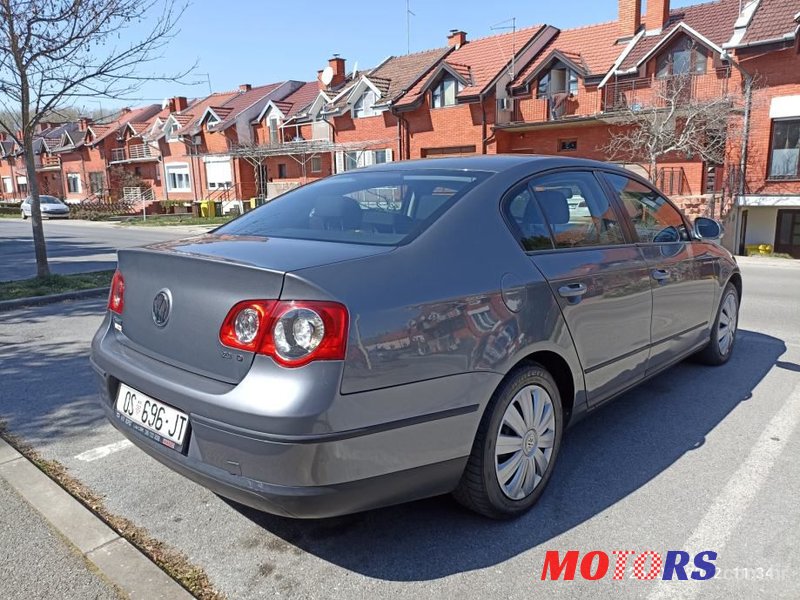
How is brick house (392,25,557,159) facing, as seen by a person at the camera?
facing the viewer and to the left of the viewer

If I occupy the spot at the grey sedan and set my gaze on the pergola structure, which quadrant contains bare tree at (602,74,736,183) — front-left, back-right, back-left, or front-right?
front-right

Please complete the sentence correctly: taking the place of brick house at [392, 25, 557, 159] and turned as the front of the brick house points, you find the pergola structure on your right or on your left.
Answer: on your right

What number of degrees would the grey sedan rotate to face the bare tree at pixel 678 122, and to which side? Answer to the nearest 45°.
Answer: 0° — it already faces it

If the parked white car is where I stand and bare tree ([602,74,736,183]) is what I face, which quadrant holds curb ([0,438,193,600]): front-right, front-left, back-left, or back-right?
front-right

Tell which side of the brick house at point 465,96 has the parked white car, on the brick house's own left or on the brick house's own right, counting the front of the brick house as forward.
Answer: on the brick house's own right

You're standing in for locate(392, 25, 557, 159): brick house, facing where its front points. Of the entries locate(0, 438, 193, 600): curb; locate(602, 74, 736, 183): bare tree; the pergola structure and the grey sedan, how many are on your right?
1

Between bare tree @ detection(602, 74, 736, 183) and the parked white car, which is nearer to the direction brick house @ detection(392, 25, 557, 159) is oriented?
the parked white car

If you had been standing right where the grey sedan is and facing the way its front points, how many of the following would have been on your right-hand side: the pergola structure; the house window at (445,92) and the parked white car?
0

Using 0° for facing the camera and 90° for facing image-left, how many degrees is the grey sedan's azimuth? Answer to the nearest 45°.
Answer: approximately 225°

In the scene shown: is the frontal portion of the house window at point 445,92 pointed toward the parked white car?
no

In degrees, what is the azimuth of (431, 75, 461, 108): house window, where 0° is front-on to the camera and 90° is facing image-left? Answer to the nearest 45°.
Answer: approximately 45°

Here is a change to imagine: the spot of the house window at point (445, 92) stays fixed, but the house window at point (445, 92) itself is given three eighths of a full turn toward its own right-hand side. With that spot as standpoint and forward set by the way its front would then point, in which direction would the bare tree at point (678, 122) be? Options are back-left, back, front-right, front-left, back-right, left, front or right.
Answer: back-right

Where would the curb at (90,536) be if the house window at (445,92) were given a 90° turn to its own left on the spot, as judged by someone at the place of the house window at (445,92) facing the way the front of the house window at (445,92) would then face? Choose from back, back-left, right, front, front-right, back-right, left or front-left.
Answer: front-right

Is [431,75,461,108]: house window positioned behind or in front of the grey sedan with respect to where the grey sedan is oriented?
in front

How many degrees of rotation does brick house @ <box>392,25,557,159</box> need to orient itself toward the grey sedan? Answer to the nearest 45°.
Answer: approximately 45° to its left

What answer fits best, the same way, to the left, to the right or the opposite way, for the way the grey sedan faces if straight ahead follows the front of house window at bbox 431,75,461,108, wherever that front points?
the opposite way

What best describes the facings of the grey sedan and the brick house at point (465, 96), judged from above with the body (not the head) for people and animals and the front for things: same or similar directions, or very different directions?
very different directions

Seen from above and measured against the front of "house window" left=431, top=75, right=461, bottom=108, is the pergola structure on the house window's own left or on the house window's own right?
on the house window's own right

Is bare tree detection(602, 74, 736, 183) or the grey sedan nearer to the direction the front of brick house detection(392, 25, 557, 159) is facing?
the grey sedan

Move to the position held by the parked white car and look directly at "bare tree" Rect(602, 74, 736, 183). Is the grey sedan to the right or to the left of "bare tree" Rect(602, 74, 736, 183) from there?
right

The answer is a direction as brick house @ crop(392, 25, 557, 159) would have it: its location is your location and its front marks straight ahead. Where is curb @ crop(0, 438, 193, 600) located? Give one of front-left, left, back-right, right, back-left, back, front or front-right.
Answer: front-left

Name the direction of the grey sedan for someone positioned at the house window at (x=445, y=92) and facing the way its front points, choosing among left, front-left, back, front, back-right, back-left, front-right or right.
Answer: front-left
